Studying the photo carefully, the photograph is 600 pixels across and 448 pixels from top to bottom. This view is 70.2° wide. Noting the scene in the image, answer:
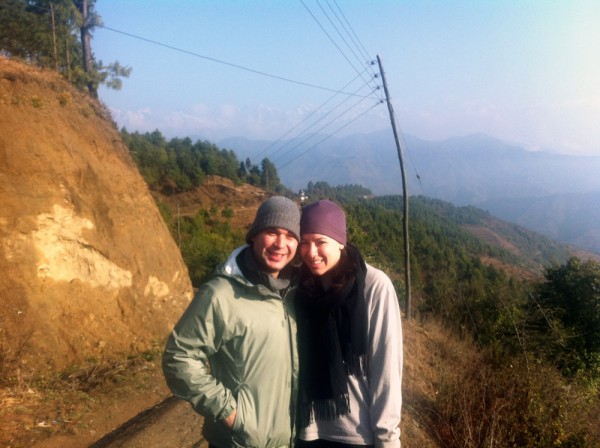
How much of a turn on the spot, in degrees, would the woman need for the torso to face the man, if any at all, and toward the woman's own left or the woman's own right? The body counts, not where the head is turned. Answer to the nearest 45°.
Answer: approximately 45° to the woman's own right

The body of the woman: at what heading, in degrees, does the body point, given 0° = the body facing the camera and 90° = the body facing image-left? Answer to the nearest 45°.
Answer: approximately 45°

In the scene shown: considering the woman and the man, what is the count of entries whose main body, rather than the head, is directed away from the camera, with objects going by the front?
0

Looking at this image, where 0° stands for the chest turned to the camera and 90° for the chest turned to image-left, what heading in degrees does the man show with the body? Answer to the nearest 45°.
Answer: approximately 315°

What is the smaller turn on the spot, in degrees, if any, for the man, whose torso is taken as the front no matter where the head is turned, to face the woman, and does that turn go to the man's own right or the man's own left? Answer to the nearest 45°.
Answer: approximately 45° to the man's own left
